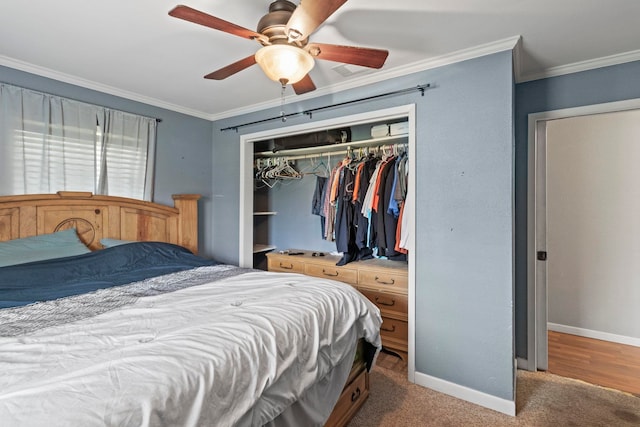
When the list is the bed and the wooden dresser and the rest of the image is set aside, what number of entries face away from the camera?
0

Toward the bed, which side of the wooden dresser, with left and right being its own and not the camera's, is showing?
front

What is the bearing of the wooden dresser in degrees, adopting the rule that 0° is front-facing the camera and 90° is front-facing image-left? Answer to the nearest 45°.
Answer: approximately 45°

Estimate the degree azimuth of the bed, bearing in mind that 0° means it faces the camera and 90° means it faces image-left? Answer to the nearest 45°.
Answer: approximately 315°
